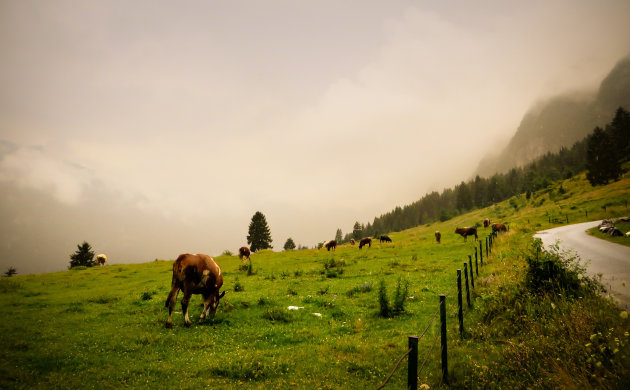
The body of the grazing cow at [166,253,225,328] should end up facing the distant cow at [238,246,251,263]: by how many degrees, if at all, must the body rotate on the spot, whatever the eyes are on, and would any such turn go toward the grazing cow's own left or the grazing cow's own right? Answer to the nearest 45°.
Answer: approximately 45° to the grazing cow's own left

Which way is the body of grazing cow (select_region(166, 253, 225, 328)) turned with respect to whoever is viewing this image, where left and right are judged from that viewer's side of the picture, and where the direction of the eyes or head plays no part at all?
facing away from the viewer and to the right of the viewer
